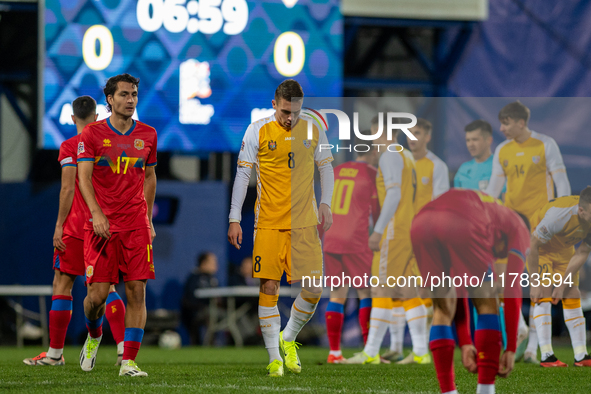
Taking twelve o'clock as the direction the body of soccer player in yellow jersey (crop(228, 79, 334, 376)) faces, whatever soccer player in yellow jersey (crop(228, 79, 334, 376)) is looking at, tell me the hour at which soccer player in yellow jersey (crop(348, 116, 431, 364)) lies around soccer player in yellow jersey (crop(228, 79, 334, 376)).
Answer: soccer player in yellow jersey (crop(348, 116, 431, 364)) is roughly at 7 o'clock from soccer player in yellow jersey (crop(228, 79, 334, 376)).

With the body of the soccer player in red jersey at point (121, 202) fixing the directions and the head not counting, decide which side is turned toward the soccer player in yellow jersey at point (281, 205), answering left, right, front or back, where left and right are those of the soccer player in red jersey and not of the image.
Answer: left

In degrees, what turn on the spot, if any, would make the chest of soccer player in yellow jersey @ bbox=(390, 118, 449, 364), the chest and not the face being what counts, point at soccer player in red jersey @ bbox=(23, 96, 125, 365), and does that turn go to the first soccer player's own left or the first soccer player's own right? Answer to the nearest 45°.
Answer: approximately 45° to the first soccer player's own right

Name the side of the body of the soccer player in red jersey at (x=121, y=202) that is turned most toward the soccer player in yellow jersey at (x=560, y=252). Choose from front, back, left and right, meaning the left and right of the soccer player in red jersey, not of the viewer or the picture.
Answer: left

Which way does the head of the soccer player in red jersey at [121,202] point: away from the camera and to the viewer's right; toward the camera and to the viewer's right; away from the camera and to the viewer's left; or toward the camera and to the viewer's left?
toward the camera and to the viewer's right

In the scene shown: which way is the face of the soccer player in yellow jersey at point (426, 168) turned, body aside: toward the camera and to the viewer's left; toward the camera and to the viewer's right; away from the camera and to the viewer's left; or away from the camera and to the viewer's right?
toward the camera and to the viewer's left

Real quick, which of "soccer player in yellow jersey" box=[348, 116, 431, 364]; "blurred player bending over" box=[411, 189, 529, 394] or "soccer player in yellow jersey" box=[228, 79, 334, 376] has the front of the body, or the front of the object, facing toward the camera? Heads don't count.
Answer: "soccer player in yellow jersey" box=[228, 79, 334, 376]

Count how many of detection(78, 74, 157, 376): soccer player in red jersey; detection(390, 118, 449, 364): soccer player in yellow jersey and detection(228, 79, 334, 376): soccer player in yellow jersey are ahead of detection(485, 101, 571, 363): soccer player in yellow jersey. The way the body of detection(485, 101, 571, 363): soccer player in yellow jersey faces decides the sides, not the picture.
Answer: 3

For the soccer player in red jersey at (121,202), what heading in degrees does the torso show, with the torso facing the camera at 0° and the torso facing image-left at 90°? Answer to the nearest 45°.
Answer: approximately 0°
